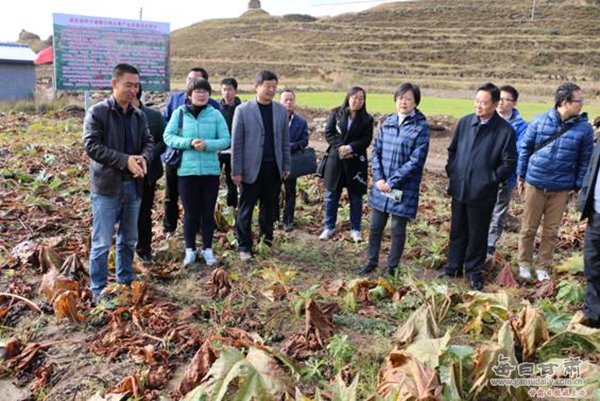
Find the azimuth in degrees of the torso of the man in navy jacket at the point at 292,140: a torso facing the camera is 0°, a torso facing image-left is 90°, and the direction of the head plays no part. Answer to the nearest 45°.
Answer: approximately 0°

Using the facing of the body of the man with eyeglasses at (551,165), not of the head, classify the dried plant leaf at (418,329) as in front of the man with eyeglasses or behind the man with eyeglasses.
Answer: in front

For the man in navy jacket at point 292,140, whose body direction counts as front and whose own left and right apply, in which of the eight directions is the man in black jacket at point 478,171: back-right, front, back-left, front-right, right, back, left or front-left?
front-left

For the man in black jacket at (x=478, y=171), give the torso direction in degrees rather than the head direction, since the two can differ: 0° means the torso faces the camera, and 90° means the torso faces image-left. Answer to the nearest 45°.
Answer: approximately 45°

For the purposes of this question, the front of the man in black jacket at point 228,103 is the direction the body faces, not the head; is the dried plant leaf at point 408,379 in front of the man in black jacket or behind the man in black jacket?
in front

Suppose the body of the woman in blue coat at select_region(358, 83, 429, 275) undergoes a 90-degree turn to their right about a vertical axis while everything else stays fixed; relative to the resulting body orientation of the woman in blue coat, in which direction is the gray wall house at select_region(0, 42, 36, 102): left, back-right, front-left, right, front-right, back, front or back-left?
front

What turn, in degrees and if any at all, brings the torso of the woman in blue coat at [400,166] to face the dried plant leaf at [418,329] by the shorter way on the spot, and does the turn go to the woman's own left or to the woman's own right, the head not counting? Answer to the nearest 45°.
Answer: approximately 45° to the woman's own left

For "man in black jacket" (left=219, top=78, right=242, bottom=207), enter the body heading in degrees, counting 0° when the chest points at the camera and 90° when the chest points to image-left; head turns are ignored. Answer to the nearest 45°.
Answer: approximately 0°
